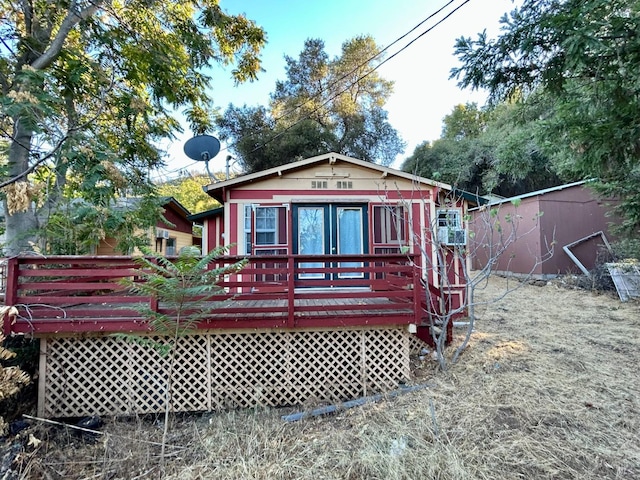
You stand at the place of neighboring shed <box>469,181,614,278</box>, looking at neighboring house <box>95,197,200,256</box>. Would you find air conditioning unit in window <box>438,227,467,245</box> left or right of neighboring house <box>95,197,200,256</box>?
left

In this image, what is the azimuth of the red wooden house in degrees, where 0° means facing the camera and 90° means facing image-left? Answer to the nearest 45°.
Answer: approximately 0°

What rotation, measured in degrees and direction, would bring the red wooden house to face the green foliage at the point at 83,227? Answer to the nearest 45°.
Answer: approximately 135° to its right

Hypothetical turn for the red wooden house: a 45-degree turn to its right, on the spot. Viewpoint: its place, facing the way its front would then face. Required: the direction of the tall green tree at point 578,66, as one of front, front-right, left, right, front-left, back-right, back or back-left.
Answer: back-left

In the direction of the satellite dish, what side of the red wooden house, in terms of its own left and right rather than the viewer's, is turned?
back

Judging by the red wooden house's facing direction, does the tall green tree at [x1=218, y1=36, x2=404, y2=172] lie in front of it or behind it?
behind

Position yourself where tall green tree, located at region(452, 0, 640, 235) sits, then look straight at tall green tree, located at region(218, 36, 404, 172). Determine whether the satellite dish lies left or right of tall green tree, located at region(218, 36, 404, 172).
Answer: left

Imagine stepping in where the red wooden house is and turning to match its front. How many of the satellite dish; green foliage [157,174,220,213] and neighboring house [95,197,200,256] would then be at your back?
3

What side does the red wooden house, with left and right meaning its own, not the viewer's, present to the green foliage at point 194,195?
back
